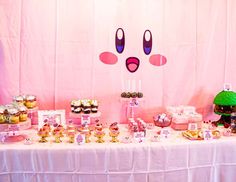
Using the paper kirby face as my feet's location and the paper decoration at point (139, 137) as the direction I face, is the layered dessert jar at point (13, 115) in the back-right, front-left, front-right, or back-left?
front-right

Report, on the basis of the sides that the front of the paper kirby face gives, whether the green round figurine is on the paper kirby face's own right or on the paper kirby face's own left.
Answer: on the paper kirby face's own left

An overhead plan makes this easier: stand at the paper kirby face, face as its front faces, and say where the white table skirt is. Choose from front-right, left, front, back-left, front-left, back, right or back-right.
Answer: front

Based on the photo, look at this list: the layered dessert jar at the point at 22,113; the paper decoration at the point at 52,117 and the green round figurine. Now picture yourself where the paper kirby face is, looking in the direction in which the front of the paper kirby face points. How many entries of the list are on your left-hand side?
1

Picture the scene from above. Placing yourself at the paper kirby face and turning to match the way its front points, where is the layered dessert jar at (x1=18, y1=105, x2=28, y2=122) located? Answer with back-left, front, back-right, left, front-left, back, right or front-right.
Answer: front-right

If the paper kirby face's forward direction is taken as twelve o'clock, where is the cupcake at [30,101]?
The cupcake is roughly at 2 o'clock from the paper kirby face.

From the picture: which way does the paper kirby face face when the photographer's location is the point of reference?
facing the viewer

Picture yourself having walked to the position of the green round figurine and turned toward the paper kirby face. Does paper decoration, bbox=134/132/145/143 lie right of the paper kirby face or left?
left

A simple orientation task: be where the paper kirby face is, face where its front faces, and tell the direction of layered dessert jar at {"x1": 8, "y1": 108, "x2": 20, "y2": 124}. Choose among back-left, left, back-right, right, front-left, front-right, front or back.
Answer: front-right

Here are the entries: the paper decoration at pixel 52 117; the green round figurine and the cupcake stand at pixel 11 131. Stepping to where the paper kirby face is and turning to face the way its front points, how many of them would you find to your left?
1

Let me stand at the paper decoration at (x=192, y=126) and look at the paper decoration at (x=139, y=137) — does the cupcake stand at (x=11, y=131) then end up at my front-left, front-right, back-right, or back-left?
front-right

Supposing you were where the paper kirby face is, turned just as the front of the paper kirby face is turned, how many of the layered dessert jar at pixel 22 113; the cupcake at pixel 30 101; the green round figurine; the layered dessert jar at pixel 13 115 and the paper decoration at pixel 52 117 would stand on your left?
1
